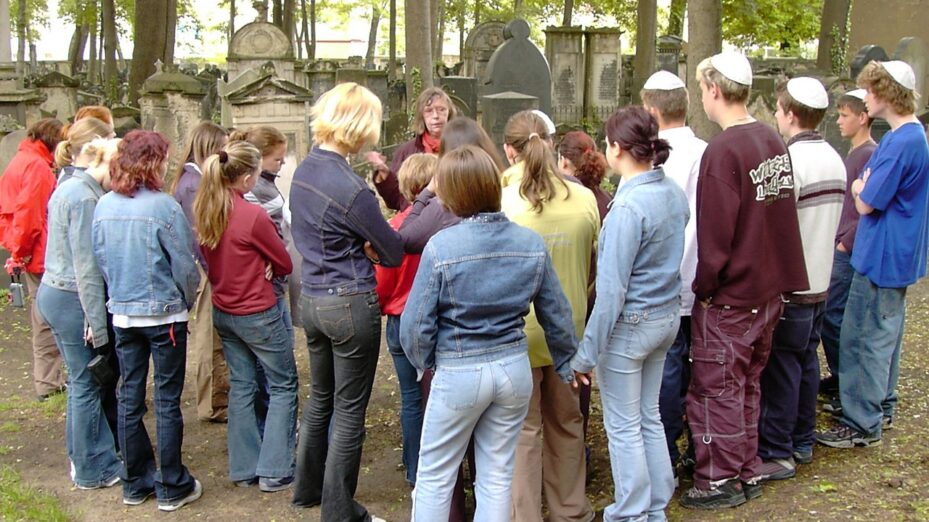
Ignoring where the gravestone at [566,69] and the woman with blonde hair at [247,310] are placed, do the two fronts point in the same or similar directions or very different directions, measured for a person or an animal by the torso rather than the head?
very different directions

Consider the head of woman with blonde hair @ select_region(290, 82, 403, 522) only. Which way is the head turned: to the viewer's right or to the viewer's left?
to the viewer's right

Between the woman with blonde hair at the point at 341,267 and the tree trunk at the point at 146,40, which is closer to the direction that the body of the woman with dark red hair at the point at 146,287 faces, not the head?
the tree trunk

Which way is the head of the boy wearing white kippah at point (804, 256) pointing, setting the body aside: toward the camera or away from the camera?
away from the camera

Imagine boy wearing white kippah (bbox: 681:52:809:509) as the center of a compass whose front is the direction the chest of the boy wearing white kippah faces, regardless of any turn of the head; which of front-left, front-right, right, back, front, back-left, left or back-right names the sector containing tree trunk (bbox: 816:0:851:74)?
front-right

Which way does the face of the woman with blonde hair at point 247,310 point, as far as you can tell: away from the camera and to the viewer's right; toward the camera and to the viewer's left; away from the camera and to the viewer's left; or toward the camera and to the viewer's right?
away from the camera and to the viewer's right

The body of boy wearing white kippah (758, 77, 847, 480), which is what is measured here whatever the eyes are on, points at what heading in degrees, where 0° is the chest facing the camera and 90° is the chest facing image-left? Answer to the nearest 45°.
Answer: approximately 135°

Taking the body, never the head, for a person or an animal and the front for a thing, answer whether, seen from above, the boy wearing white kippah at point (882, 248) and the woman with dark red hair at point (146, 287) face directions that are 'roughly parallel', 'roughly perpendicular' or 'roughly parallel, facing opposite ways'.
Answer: roughly perpendicular

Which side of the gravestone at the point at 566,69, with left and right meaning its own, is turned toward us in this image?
front

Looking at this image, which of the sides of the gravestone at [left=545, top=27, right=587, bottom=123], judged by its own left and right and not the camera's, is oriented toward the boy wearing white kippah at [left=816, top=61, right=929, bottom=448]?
front

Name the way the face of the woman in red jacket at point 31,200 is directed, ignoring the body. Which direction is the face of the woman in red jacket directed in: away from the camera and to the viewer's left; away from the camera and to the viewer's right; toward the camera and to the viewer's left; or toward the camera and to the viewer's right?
away from the camera and to the viewer's right

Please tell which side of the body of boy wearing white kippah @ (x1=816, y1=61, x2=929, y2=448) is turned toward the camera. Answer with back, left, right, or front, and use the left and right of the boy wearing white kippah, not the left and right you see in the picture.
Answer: left

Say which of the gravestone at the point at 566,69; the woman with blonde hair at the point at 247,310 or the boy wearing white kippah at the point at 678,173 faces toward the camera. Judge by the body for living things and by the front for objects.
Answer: the gravestone

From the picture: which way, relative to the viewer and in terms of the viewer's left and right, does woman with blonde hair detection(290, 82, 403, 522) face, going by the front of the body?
facing away from the viewer and to the right of the viewer

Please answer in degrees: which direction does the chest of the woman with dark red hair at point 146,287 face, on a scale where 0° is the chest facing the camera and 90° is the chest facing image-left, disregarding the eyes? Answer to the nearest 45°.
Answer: approximately 225°

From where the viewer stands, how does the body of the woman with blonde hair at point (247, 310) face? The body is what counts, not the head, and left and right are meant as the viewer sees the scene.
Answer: facing away from the viewer and to the right of the viewer
